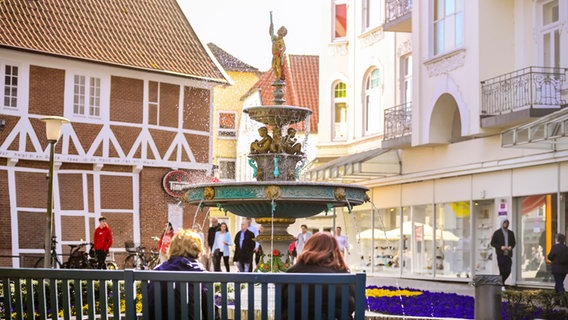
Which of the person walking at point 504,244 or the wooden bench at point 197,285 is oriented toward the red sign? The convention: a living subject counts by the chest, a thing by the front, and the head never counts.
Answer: the wooden bench

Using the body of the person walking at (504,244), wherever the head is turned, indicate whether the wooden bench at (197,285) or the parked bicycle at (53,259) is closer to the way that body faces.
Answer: the wooden bench

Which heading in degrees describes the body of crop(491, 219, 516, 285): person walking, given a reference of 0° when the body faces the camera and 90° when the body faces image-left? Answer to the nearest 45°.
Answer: approximately 0°

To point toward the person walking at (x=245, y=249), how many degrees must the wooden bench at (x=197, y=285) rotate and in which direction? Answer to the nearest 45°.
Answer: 0° — it already faces them

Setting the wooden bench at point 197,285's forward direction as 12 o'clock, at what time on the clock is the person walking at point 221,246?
The person walking is roughly at 12 o'clock from the wooden bench.

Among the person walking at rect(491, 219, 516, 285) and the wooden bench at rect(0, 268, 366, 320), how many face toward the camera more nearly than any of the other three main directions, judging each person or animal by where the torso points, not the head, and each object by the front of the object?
1

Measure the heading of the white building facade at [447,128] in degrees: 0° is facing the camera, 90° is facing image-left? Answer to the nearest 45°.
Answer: approximately 45°

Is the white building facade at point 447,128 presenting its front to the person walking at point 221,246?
yes

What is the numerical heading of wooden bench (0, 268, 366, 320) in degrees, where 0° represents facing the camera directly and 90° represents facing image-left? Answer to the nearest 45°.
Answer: approximately 180°

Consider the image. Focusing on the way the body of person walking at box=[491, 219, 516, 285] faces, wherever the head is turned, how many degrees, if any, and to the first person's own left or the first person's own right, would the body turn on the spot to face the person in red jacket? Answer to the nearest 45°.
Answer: approximately 90° to the first person's own right

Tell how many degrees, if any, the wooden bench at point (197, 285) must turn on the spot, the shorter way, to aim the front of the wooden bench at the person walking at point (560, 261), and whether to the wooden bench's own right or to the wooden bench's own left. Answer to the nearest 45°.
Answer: approximately 45° to the wooden bench's own right
